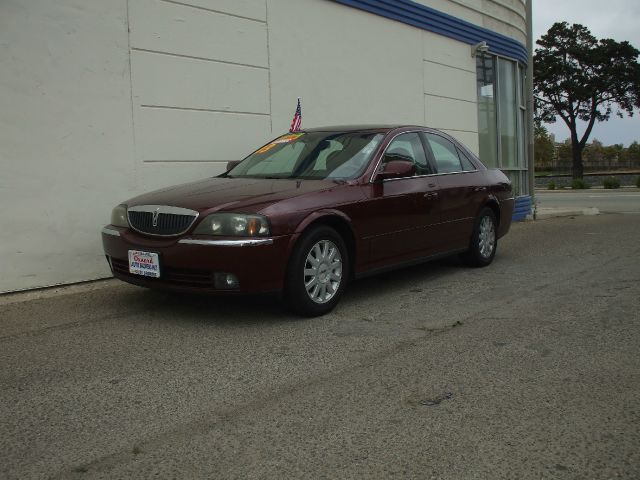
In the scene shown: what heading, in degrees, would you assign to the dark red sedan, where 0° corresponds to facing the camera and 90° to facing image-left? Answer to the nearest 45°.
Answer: approximately 45°
